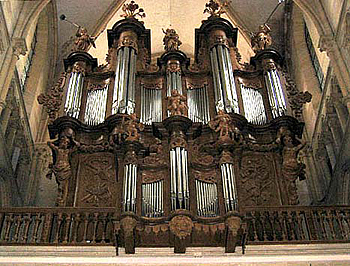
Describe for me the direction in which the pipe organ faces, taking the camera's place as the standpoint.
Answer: facing the viewer

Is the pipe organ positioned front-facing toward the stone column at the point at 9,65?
no
